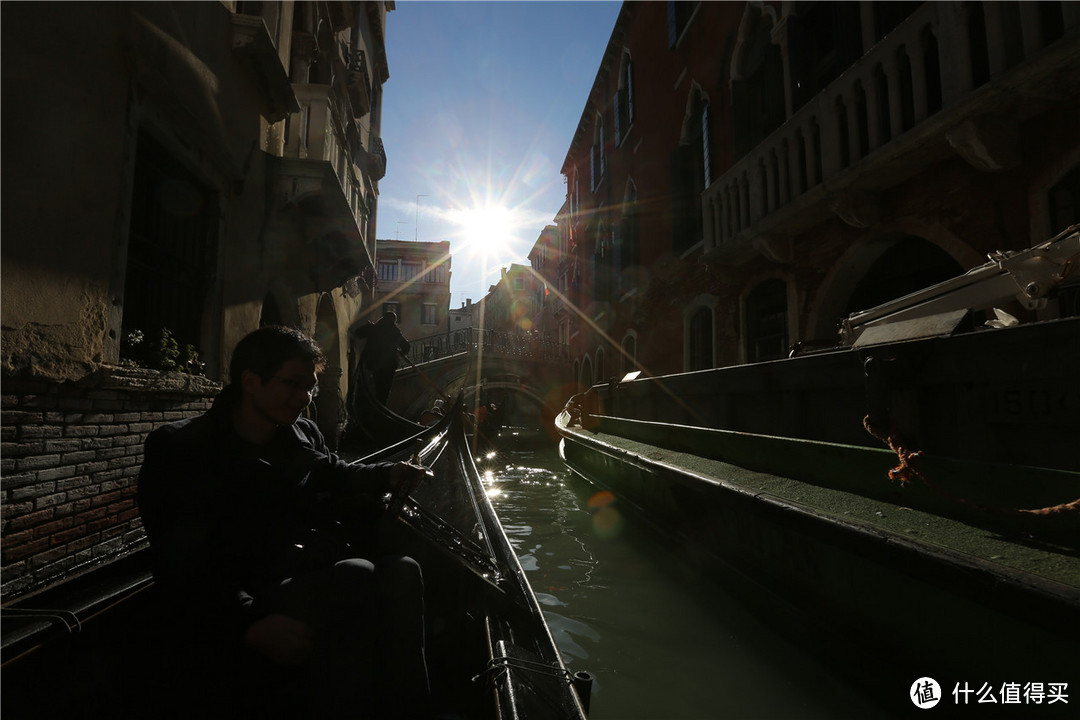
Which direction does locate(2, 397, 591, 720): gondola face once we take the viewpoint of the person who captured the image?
facing away from the viewer

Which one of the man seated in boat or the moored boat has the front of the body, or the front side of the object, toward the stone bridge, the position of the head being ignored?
the moored boat

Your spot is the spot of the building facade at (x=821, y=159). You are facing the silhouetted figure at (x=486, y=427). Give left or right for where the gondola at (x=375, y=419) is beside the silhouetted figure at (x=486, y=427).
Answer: left

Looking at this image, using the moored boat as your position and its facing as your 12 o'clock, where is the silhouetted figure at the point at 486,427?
The silhouetted figure is roughly at 12 o'clock from the moored boat.

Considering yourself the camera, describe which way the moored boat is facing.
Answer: facing away from the viewer and to the left of the viewer

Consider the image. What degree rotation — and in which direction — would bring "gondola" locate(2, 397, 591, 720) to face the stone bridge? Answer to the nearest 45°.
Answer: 0° — it already faces it

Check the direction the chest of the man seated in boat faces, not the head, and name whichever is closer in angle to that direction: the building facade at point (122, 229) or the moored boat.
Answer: the moored boat

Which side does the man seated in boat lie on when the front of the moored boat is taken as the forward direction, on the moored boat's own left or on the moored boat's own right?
on the moored boat's own left

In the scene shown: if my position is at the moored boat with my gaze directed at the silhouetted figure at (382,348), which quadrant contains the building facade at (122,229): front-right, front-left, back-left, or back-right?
front-left

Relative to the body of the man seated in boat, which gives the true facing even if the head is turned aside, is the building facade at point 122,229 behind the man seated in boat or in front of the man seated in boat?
behind

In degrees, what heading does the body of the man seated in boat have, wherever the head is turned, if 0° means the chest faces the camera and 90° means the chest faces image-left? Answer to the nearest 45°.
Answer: approximately 315°

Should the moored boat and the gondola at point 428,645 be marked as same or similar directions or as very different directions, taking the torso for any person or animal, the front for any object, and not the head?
same or similar directions

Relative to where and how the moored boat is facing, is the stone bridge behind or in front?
in front

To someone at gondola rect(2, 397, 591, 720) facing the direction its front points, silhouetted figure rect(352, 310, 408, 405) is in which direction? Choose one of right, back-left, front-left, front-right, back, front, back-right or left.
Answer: front
